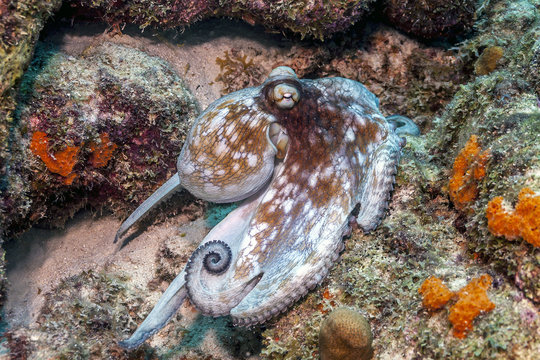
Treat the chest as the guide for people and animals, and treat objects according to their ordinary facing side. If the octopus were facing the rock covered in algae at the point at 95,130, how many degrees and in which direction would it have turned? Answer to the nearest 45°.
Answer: approximately 135° to its left

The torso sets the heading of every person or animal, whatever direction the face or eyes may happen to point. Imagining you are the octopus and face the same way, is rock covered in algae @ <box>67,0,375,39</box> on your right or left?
on your left

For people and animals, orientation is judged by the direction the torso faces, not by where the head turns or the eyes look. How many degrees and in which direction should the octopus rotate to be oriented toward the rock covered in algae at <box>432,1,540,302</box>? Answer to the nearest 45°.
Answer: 0° — it already faces it

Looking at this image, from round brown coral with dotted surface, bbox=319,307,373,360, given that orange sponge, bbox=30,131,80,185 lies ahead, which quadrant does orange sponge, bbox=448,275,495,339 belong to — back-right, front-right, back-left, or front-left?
back-right

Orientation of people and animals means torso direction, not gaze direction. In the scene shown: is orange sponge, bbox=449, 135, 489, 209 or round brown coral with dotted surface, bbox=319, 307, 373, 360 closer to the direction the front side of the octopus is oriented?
the orange sponge
